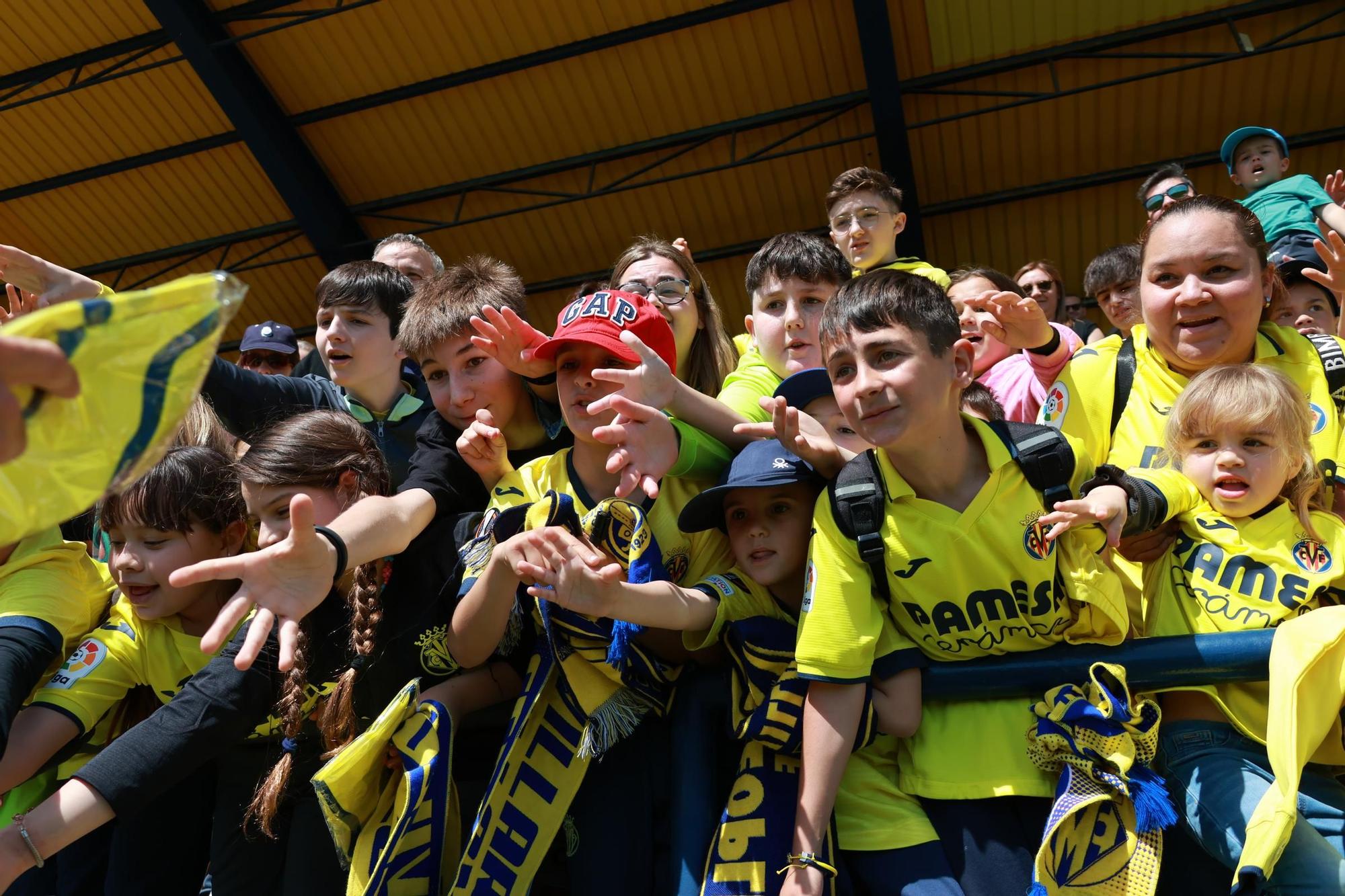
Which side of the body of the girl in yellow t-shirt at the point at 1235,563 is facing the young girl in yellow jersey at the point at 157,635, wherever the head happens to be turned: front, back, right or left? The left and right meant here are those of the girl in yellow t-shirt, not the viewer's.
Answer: right

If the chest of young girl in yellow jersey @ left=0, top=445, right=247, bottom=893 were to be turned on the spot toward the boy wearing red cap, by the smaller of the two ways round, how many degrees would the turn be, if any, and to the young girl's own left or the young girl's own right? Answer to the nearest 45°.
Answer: approximately 90° to the young girl's own left

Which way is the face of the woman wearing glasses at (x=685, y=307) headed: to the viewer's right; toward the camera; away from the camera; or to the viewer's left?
toward the camera

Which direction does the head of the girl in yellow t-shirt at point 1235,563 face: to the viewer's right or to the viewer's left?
to the viewer's left

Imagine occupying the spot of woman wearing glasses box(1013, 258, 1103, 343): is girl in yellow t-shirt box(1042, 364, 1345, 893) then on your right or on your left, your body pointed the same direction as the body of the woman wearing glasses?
on your left

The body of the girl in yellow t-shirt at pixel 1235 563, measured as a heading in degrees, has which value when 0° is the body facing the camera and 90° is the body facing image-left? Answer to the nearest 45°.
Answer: approximately 0°

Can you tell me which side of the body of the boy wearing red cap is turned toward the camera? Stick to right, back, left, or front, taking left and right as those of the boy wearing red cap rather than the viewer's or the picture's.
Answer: front

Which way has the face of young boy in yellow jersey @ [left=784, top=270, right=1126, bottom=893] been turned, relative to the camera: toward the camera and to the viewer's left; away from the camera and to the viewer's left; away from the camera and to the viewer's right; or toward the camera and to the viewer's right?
toward the camera and to the viewer's left

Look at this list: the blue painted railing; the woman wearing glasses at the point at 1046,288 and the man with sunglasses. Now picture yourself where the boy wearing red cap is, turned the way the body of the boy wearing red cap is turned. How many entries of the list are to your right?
0

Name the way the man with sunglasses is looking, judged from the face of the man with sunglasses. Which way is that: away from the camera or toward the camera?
toward the camera

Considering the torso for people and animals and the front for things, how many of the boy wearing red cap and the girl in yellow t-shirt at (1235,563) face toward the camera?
2

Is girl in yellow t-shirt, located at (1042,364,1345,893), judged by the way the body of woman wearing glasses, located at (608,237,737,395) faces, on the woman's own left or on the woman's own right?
on the woman's own left

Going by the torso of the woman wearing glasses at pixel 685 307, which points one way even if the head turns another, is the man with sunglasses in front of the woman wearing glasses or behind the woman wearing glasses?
behind
